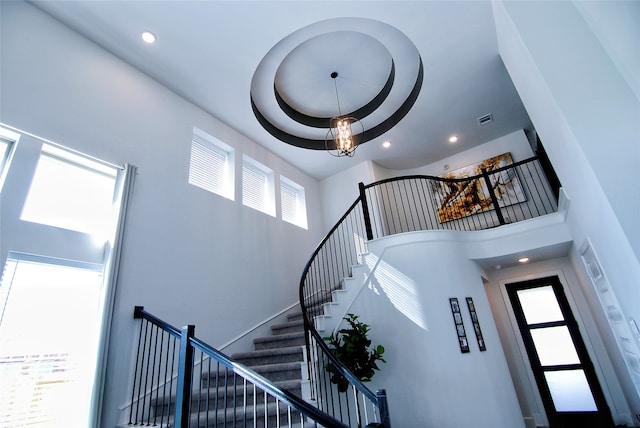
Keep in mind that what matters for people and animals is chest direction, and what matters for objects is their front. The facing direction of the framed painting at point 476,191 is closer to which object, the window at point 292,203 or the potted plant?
the potted plant

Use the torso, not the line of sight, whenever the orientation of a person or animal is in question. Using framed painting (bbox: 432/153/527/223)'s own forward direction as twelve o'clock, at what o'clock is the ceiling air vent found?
The ceiling air vent is roughly at 11 o'clock from the framed painting.

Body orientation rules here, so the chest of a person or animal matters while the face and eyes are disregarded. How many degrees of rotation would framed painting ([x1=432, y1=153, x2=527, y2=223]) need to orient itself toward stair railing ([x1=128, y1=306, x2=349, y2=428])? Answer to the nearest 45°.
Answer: approximately 45° to its right

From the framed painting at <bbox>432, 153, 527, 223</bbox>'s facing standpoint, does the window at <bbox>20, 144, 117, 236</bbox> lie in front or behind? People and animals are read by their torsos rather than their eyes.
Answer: in front

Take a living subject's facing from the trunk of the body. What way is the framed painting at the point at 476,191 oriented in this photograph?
toward the camera

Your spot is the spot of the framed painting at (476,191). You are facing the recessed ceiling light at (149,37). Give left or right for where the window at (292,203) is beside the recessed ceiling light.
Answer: right

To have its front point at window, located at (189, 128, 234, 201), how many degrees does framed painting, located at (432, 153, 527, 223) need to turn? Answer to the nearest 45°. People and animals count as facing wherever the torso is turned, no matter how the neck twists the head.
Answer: approximately 45° to its right
